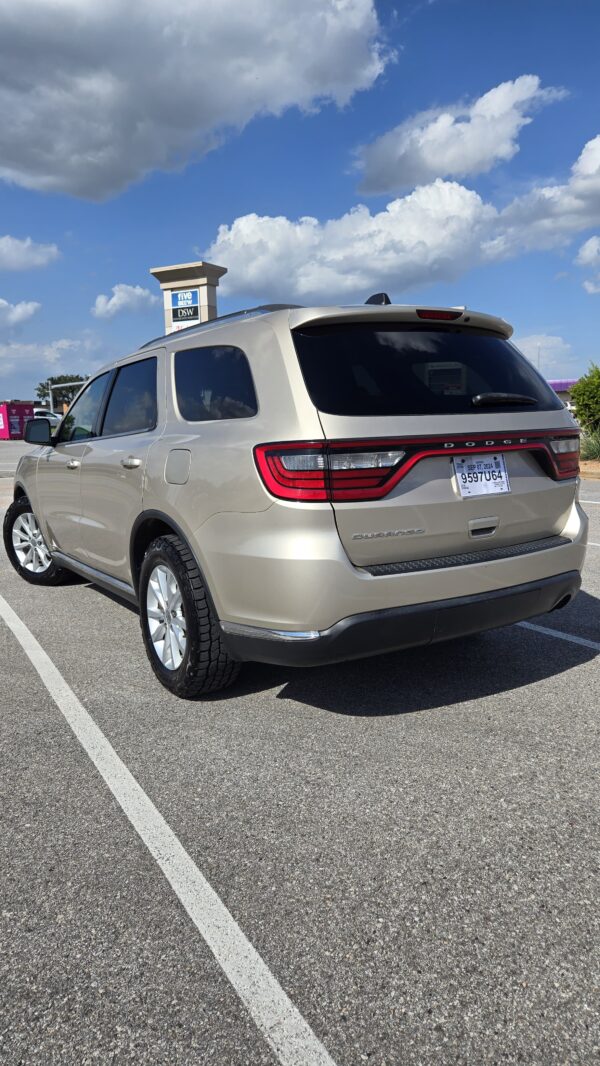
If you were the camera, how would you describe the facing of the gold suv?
facing away from the viewer and to the left of the viewer

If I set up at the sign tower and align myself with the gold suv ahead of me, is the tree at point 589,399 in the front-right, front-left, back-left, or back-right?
front-left

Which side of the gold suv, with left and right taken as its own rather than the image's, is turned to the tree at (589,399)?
right

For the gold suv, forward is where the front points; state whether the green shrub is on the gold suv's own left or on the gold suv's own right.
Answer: on the gold suv's own right

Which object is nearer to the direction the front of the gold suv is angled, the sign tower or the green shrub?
the sign tower

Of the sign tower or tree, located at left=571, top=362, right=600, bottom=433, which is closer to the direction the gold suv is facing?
the sign tower
